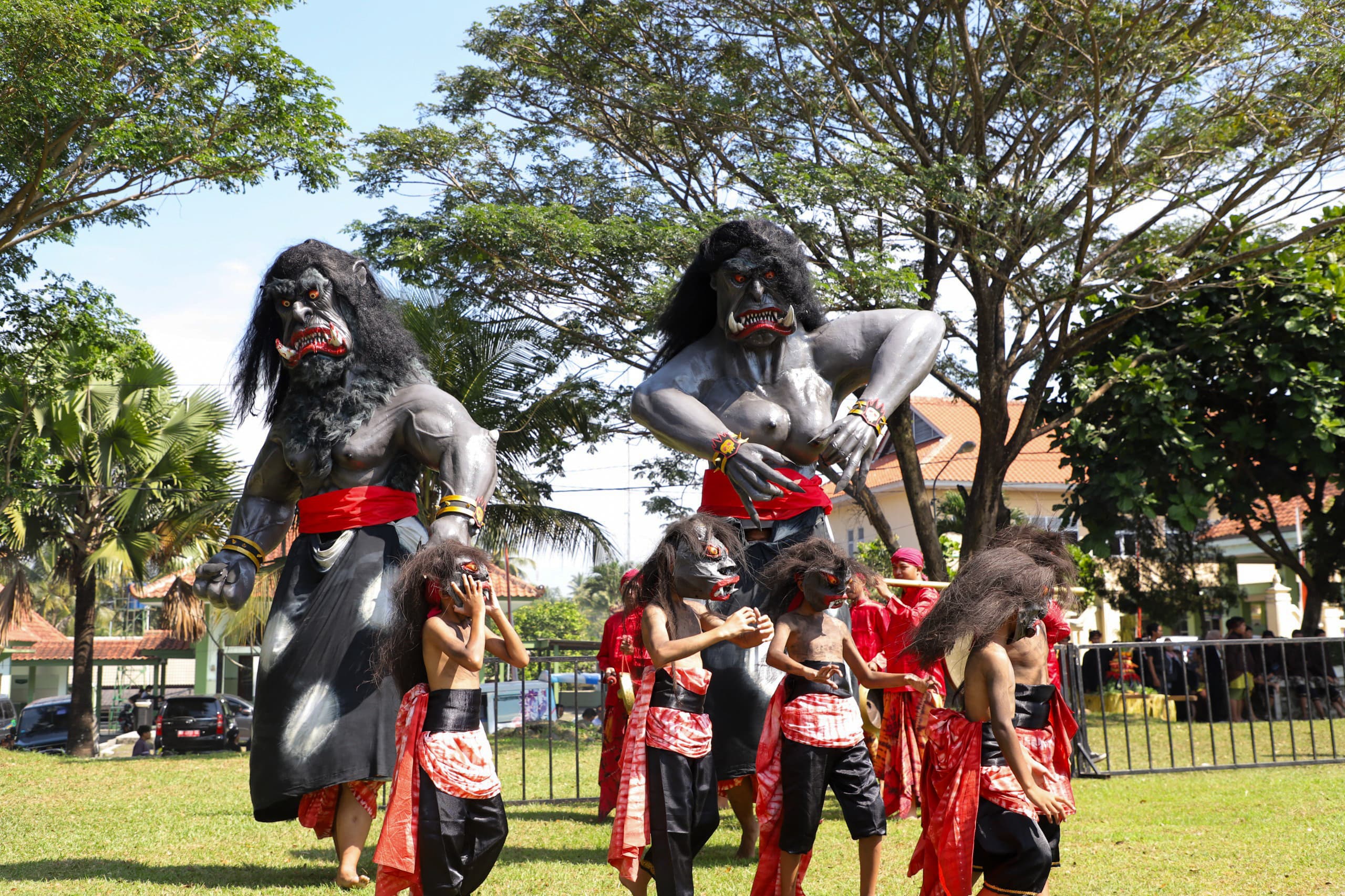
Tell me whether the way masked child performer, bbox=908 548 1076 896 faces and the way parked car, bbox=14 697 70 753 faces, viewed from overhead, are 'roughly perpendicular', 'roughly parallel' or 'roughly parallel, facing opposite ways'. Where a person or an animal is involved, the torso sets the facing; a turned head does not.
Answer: roughly perpendicular

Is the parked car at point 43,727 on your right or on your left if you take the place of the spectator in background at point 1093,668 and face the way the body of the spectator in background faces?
on your right
